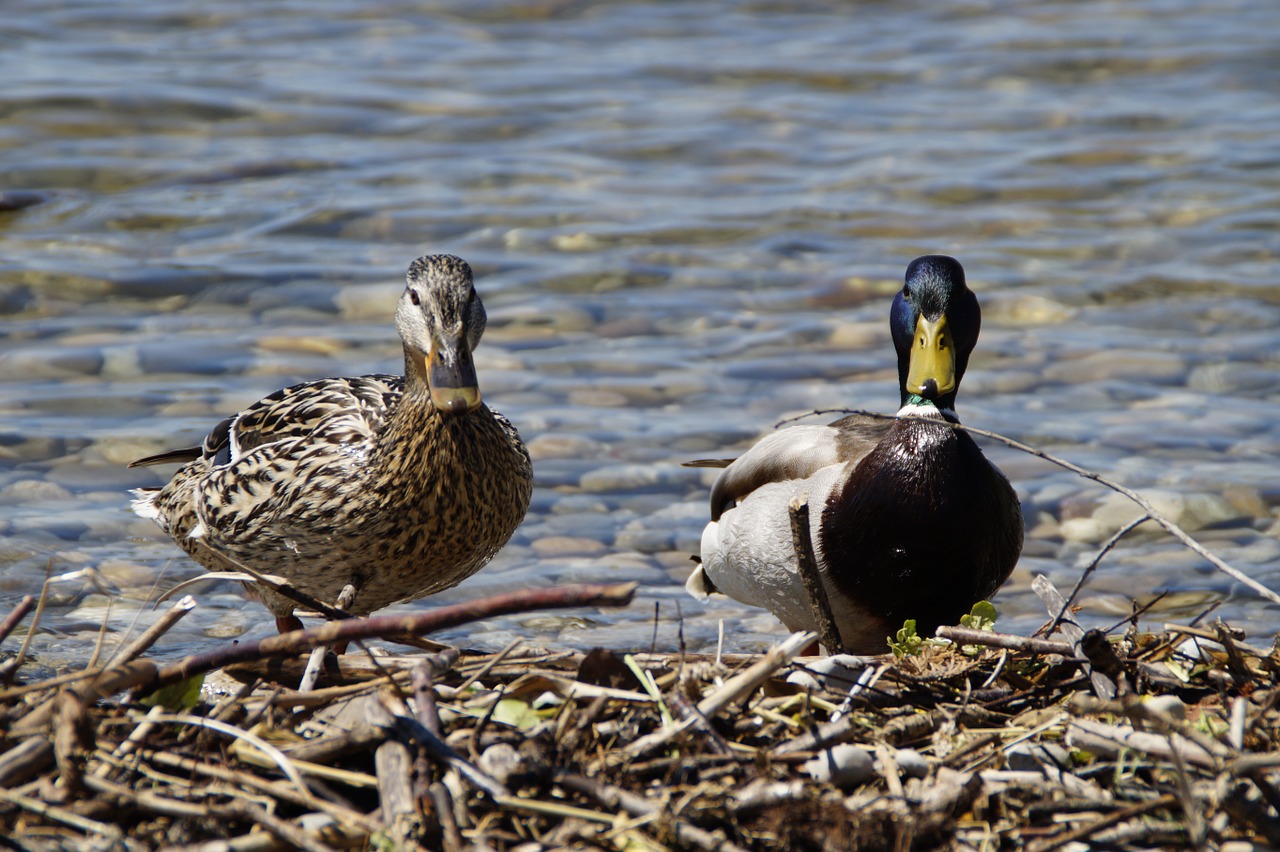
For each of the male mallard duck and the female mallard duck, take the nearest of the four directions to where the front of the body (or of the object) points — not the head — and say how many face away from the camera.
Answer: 0

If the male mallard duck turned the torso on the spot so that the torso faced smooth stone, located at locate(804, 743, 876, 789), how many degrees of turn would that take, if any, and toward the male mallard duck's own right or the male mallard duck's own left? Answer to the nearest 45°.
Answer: approximately 45° to the male mallard duck's own right

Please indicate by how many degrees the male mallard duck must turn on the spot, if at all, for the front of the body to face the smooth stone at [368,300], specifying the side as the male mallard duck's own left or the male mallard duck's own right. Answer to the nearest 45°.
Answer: approximately 180°

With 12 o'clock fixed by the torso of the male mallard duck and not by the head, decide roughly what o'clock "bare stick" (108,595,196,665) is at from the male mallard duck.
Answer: The bare stick is roughly at 3 o'clock from the male mallard duck.

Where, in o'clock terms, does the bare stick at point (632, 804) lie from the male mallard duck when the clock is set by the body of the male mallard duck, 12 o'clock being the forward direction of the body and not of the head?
The bare stick is roughly at 2 o'clock from the male mallard duck.

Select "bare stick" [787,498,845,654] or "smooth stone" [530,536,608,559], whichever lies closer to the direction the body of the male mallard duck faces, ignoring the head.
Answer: the bare stick

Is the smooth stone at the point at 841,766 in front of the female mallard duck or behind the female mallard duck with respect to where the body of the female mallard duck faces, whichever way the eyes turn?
in front

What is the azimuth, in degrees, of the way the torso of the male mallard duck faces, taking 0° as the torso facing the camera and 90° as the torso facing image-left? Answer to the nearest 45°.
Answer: approximately 315°

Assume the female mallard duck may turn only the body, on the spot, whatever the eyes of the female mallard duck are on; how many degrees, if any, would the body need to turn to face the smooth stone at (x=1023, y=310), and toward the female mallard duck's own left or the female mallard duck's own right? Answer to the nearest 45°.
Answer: approximately 90° to the female mallard duck's own left

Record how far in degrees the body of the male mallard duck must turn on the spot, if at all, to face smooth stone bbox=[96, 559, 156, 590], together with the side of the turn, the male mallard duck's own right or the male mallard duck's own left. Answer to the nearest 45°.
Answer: approximately 135° to the male mallard duck's own right

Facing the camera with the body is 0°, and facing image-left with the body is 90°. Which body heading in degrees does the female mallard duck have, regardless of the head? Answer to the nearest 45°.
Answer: approximately 315°

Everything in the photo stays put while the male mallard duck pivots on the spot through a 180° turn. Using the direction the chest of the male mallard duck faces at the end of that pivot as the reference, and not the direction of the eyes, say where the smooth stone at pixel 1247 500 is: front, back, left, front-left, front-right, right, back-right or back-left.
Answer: right
